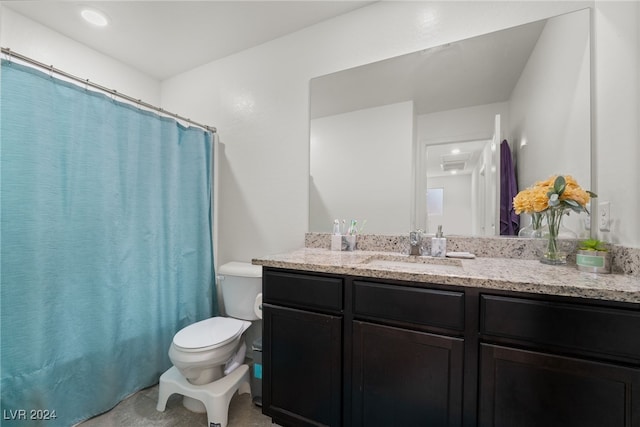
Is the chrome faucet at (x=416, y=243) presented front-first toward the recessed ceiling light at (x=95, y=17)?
no

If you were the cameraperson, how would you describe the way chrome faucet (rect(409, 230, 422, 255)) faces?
facing the viewer

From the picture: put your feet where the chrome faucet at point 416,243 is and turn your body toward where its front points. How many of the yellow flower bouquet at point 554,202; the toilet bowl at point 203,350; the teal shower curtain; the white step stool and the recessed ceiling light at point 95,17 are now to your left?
1

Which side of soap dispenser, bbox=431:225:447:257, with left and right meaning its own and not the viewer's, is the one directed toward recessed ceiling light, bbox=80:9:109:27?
right

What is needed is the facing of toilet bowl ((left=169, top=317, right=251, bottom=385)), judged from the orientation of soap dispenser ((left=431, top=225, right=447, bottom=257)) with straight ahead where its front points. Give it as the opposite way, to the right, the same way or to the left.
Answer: the same way

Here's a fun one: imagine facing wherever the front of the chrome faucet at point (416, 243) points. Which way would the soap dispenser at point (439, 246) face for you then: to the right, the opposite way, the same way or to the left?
the same way

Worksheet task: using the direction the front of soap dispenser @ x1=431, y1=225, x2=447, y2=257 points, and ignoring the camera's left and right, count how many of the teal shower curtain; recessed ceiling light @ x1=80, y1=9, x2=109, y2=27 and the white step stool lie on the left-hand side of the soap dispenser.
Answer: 0

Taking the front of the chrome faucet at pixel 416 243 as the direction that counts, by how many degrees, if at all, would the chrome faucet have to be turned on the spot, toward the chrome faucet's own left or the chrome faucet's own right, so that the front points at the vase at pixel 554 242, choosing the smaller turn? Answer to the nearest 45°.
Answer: approximately 90° to the chrome faucet's own left

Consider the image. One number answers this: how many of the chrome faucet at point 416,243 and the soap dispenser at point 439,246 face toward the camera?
2

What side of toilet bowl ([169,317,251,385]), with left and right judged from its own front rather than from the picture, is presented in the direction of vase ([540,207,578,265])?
left

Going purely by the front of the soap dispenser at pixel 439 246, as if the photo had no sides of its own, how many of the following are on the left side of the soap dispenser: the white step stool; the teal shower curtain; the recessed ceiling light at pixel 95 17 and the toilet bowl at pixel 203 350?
0

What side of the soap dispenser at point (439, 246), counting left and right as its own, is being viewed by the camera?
front

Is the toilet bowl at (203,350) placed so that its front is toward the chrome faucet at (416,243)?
no

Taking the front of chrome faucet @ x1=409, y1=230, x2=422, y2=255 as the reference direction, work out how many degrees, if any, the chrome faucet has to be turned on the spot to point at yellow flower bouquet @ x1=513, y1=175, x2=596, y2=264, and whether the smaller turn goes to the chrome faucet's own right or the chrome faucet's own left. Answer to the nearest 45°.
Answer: approximately 90° to the chrome faucet's own left
